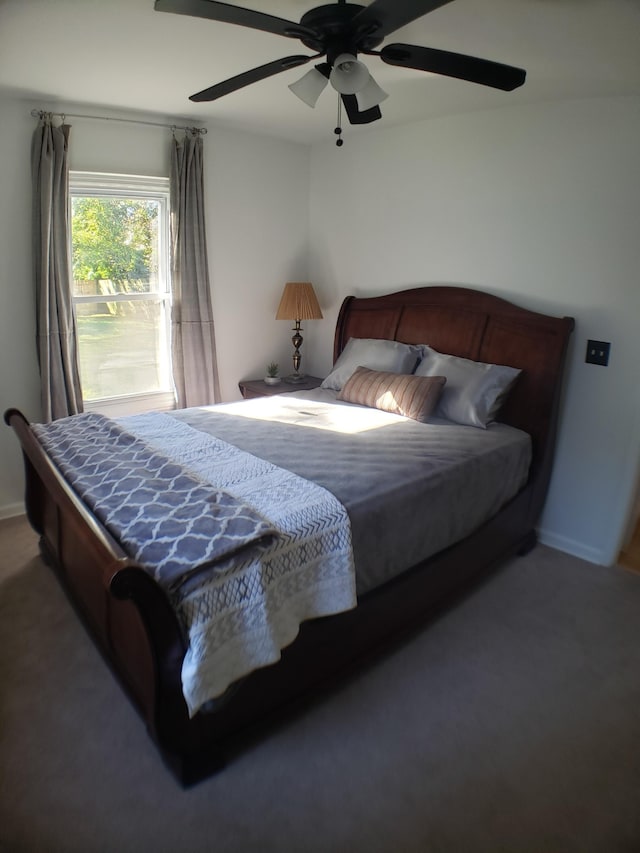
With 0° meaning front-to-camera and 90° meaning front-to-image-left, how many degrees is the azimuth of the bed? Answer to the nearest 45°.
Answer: approximately 45°

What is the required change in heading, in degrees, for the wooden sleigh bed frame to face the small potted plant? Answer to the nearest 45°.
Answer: approximately 135° to its right

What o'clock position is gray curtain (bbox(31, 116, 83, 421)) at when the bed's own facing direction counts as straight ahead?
The gray curtain is roughly at 3 o'clock from the bed.

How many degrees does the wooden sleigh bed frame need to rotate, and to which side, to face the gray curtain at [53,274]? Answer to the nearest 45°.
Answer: approximately 90° to its right

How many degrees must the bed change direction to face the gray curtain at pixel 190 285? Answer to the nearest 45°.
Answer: approximately 90° to its right

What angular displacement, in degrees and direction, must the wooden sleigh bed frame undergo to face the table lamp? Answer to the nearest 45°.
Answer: approximately 135° to its right

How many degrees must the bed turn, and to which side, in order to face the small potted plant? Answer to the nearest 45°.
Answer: approximately 135° to its right
